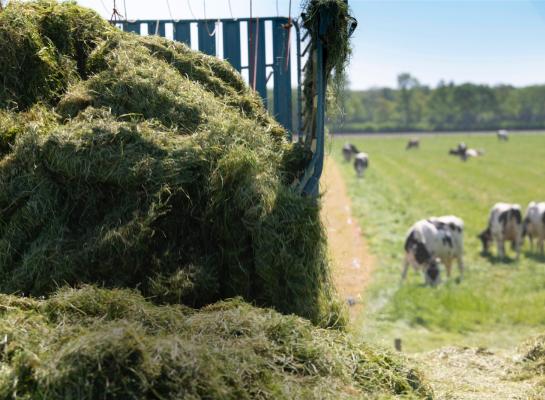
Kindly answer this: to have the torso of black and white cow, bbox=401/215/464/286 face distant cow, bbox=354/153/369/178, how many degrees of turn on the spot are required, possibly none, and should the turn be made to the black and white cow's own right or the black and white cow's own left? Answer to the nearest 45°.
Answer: approximately 135° to the black and white cow's own right

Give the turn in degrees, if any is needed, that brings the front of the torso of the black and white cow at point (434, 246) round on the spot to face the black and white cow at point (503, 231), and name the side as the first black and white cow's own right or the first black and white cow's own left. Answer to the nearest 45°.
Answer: approximately 180°

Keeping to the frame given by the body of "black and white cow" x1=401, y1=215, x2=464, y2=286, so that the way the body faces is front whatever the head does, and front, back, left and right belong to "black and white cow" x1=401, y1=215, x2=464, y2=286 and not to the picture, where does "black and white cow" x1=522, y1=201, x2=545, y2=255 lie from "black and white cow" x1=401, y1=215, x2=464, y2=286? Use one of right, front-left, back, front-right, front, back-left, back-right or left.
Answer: back

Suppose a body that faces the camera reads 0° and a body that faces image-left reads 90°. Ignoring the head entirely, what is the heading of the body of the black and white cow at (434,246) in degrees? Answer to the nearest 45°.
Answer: approximately 45°

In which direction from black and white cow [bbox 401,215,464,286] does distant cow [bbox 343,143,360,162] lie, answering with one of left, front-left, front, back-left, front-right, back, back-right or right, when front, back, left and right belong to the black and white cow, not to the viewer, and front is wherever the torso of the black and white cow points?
back-right
